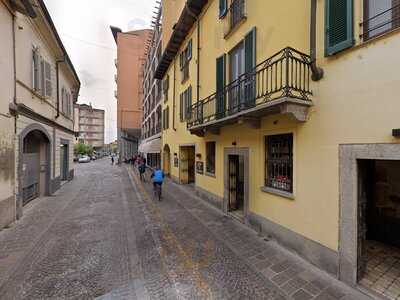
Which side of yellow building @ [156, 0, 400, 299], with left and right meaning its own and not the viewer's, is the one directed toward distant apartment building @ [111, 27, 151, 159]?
right

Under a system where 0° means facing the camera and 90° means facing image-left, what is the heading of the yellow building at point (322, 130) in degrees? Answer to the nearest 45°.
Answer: approximately 45°

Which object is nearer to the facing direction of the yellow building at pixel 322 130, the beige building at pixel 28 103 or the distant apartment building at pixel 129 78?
the beige building

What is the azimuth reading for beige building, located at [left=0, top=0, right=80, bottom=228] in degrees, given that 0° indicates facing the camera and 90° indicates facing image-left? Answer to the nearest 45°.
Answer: approximately 315°

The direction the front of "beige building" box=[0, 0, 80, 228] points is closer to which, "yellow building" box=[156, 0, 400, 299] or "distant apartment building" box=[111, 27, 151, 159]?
the yellow building

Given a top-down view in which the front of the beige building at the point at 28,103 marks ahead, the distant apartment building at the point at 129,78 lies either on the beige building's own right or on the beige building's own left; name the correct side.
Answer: on the beige building's own left
